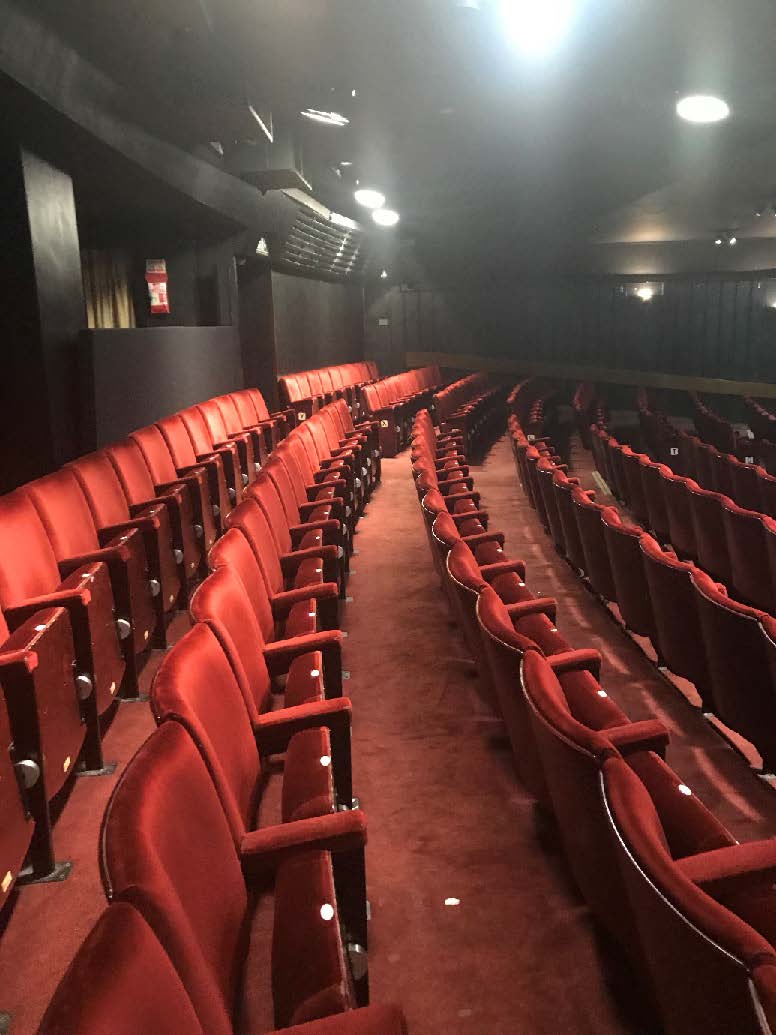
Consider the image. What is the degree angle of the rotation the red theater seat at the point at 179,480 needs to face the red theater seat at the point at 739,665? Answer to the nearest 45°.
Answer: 0° — it already faces it

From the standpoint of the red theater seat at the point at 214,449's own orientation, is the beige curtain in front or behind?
behind

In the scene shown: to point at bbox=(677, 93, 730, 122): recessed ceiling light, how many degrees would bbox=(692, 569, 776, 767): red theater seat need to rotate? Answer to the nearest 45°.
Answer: approximately 45° to its left

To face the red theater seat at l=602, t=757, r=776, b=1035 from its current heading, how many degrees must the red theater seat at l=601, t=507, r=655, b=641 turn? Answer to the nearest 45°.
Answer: approximately 135° to its right

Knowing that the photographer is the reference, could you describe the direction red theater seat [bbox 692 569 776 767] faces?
facing away from the viewer and to the right of the viewer

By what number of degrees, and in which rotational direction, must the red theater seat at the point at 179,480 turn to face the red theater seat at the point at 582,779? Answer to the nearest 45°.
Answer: approximately 45° to its right

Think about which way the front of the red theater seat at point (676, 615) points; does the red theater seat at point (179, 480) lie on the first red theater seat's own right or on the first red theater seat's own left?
on the first red theater seat's own left

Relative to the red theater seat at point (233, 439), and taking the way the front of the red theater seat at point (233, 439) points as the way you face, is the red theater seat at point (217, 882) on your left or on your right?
on your right

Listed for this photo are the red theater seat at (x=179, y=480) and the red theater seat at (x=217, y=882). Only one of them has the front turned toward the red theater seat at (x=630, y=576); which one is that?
the red theater seat at (x=179, y=480)

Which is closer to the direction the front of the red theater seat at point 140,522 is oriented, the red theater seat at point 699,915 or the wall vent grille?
the red theater seat
